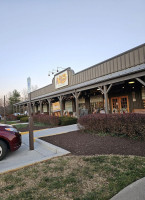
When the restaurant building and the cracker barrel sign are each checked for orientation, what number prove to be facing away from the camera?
0

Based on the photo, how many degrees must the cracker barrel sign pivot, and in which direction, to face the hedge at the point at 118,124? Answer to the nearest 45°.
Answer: approximately 45° to its left

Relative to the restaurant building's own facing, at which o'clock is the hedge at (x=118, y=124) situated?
The hedge is roughly at 11 o'clock from the restaurant building.

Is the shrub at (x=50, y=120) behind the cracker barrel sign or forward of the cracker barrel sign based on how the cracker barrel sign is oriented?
forward

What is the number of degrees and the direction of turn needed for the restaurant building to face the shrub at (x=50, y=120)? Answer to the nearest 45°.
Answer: approximately 45° to its right

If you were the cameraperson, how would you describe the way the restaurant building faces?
facing the viewer and to the left of the viewer
